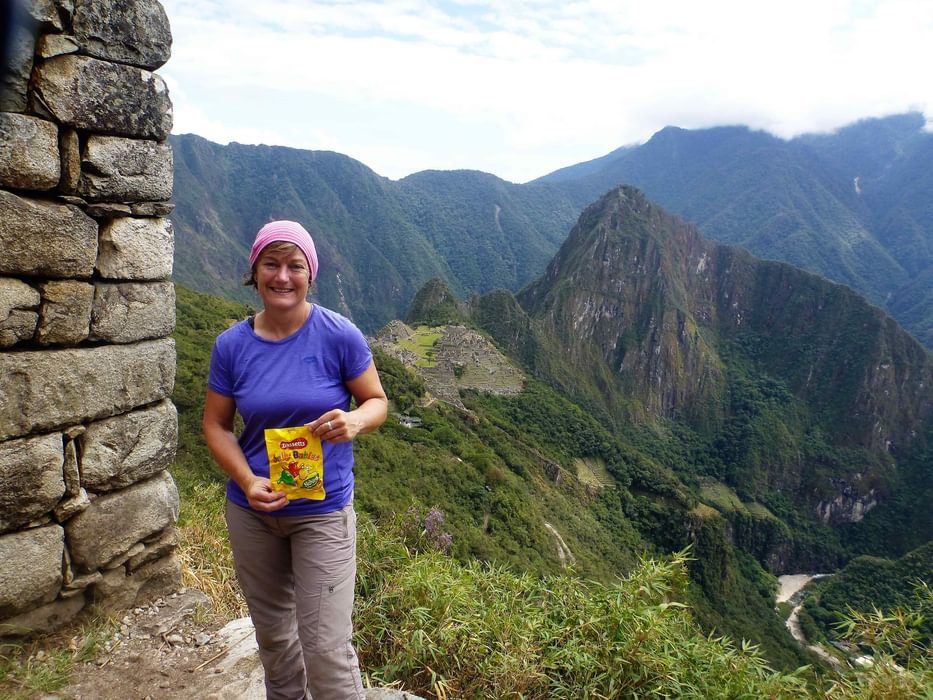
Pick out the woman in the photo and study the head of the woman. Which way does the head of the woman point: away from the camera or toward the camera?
toward the camera

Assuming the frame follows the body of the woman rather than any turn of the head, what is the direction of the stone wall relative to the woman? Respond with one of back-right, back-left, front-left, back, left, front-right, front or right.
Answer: back-right

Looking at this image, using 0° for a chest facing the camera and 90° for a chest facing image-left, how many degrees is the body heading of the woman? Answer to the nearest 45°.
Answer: approximately 0°
